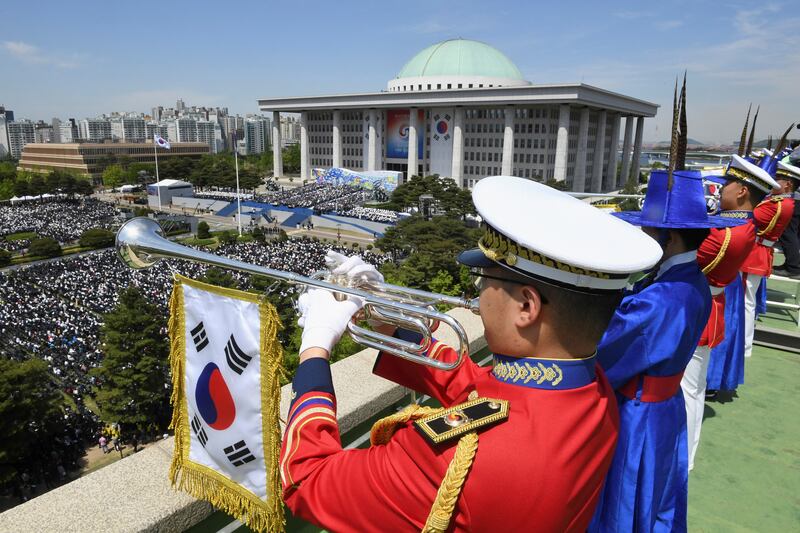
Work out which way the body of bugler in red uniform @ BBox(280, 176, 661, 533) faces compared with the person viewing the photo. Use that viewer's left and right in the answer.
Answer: facing away from the viewer and to the left of the viewer

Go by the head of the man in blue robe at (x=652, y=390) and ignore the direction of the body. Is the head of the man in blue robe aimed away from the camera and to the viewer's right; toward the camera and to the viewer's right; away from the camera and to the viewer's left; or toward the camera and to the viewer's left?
away from the camera and to the viewer's left

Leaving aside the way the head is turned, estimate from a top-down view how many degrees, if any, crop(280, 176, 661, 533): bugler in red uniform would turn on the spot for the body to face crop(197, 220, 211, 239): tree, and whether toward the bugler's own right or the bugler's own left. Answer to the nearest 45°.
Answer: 0° — they already face it

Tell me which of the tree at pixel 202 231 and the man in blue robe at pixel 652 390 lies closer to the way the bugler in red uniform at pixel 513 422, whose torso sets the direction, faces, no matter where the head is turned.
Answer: the tree

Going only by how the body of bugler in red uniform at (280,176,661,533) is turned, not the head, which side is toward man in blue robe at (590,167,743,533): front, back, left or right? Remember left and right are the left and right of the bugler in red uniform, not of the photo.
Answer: right

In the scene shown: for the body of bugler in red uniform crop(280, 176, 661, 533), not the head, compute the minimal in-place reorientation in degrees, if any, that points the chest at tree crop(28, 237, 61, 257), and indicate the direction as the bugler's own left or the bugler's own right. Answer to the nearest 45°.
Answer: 0° — they already face it

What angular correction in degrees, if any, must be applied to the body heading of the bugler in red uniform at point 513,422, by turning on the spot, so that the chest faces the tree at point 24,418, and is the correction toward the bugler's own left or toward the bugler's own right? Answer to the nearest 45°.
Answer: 0° — they already face it

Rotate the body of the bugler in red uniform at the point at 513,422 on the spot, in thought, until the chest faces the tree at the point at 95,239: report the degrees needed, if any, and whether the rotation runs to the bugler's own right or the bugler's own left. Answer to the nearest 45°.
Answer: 0° — they already face it

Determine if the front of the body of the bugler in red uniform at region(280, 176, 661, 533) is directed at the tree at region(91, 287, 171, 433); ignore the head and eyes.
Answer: yes

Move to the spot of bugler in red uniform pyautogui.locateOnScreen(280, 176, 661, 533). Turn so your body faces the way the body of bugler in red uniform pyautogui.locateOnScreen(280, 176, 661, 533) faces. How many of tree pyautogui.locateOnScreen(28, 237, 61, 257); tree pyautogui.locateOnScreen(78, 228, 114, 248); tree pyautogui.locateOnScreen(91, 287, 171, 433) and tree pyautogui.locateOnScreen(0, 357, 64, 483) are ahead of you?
4
